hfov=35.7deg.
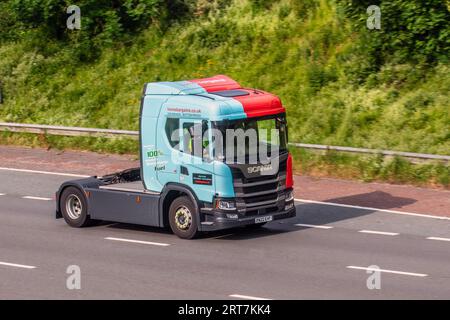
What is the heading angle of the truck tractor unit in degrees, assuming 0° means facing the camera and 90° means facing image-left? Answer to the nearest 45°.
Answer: approximately 315°
